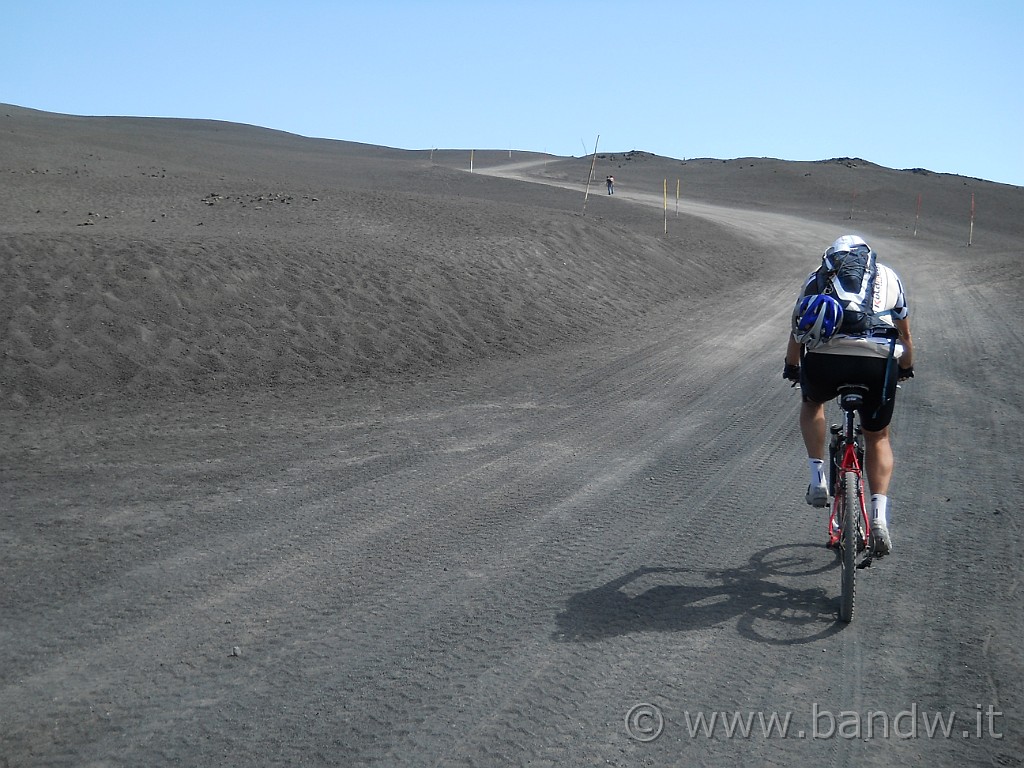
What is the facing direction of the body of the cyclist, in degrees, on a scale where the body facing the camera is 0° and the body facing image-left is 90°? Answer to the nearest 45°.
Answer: approximately 180°

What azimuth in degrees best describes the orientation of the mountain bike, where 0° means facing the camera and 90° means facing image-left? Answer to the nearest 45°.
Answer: approximately 180°
